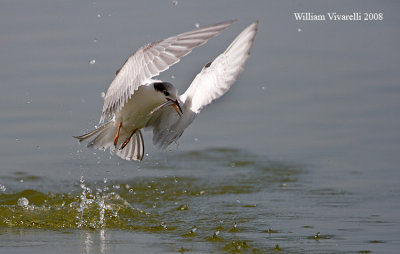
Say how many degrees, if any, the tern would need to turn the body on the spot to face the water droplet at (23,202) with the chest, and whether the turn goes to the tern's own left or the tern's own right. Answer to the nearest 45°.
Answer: approximately 180°

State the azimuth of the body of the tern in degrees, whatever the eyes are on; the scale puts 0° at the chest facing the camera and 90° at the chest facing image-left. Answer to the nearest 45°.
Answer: approximately 315°
